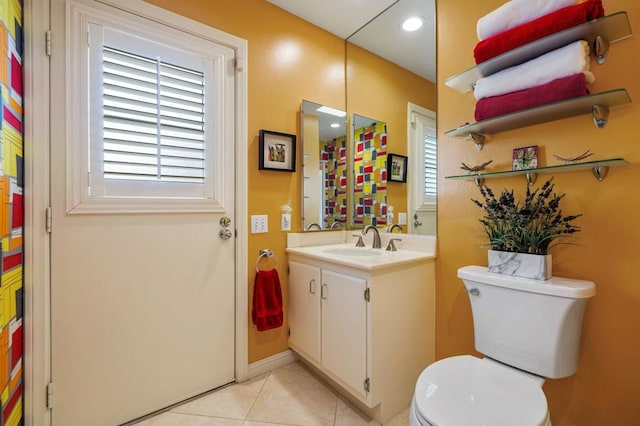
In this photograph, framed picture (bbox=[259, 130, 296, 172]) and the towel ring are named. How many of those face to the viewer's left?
0

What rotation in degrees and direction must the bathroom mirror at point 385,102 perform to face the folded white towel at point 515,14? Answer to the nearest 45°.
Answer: approximately 90° to its left

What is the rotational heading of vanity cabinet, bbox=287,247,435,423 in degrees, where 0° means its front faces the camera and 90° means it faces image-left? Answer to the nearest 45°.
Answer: approximately 45°

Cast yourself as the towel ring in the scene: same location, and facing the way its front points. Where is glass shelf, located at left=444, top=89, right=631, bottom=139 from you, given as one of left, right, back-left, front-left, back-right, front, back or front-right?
front

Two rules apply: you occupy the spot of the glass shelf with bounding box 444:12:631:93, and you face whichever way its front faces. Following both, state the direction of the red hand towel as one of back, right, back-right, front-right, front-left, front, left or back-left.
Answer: front-right

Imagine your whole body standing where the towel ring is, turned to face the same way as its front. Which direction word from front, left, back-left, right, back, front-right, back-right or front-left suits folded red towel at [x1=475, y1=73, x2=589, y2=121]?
front

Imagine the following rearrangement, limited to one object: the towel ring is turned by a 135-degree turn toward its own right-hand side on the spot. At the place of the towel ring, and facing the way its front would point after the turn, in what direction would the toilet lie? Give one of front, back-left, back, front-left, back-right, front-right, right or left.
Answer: back-left

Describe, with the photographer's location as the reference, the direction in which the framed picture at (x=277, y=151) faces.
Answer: facing the viewer and to the right of the viewer

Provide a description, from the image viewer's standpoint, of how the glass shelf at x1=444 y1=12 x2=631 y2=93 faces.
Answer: facing the viewer and to the left of the viewer
